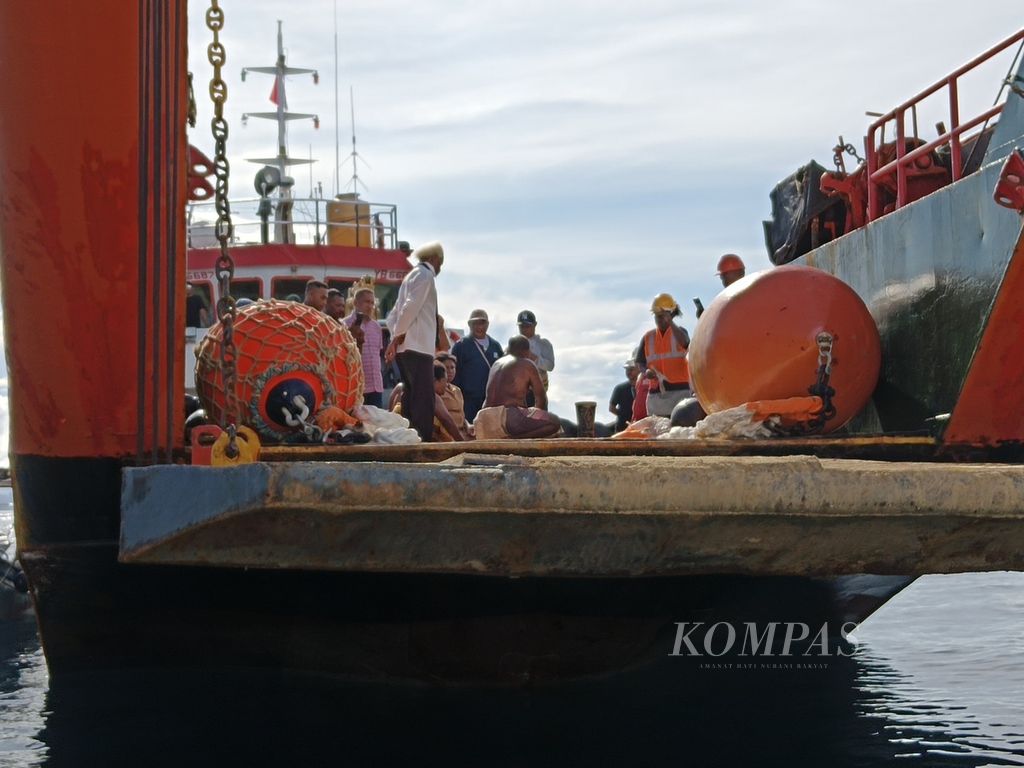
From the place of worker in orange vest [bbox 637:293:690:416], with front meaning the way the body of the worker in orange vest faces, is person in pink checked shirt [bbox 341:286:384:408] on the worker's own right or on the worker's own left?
on the worker's own right

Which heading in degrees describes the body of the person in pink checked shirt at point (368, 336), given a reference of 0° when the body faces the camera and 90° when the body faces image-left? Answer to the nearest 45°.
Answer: approximately 315°

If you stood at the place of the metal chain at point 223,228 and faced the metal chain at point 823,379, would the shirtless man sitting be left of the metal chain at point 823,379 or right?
left

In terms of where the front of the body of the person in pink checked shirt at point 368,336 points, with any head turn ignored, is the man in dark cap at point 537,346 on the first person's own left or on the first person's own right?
on the first person's own left

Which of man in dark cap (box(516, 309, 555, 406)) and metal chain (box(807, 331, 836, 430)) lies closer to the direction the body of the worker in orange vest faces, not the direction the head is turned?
the metal chain

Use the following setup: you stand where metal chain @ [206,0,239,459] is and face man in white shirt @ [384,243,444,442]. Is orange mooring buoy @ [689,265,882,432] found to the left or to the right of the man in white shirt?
right

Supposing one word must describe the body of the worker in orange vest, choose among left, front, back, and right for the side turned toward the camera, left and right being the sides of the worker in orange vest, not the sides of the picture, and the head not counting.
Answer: front

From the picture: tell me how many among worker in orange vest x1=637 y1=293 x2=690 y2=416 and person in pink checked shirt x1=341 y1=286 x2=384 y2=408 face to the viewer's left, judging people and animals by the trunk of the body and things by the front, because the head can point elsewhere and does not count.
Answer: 0

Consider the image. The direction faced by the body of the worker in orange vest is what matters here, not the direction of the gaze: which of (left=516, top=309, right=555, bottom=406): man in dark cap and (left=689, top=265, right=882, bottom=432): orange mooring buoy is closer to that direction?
the orange mooring buoy

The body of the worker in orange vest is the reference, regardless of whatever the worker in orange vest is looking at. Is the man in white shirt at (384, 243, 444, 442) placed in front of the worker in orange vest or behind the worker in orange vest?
in front
